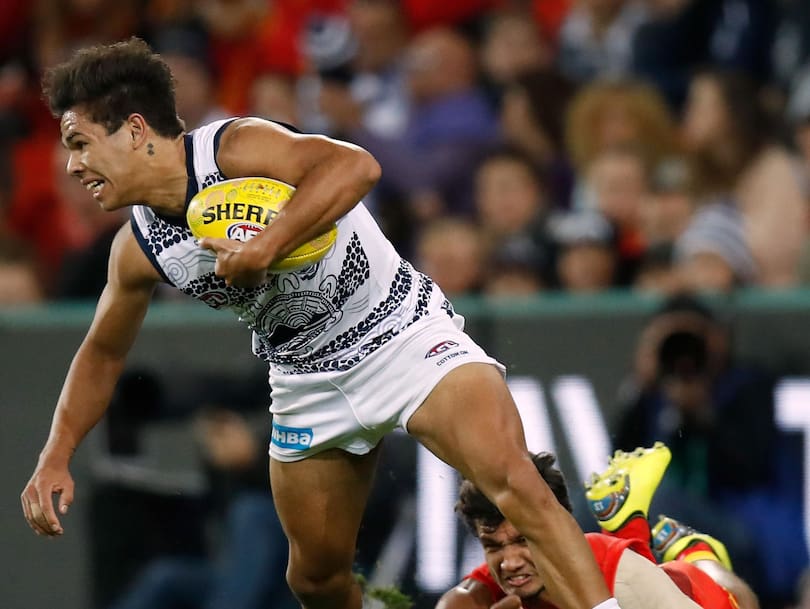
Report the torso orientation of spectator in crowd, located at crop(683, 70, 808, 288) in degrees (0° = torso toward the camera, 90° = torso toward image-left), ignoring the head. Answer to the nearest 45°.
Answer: approximately 45°

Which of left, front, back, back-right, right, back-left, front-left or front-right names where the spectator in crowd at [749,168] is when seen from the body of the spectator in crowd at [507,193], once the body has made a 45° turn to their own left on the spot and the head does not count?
front-left

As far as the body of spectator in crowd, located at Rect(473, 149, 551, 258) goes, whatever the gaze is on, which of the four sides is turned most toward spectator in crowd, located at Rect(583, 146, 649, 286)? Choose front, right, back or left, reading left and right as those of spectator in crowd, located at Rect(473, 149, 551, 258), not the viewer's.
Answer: left

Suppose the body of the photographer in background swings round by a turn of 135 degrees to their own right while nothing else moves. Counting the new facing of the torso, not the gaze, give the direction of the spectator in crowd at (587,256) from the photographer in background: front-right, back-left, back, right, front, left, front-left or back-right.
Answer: front

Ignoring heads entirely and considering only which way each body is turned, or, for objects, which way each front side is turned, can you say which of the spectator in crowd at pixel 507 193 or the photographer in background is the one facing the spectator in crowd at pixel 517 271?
the spectator in crowd at pixel 507 193

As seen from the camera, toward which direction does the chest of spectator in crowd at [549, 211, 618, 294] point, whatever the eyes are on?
toward the camera

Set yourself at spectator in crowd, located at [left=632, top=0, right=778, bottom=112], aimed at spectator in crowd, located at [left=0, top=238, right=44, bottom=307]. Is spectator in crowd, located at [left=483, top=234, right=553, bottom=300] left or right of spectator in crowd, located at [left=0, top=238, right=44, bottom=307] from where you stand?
left

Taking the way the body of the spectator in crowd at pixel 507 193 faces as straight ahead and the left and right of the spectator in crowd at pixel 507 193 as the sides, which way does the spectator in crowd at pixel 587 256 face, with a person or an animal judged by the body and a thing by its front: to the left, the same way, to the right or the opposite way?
the same way

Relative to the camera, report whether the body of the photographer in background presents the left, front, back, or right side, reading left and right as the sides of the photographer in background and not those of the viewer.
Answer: front

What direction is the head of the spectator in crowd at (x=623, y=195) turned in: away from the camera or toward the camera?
toward the camera

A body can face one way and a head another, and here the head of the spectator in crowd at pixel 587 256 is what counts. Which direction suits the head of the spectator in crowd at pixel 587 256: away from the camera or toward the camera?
toward the camera

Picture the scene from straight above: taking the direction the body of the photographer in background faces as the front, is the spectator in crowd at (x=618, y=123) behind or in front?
behind

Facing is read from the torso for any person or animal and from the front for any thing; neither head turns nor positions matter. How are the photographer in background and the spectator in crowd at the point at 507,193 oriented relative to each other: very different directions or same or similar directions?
same or similar directions
